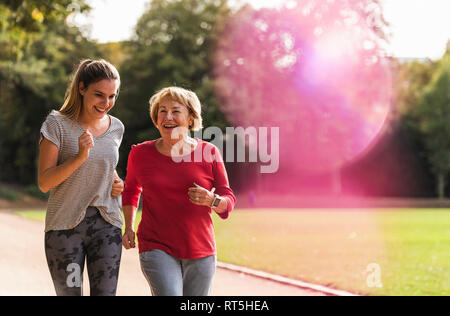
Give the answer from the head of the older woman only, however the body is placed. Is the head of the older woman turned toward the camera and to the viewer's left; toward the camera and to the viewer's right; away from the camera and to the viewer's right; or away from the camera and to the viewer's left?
toward the camera and to the viewer's left

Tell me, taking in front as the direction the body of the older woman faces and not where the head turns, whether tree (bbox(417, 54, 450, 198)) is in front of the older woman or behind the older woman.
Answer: behind

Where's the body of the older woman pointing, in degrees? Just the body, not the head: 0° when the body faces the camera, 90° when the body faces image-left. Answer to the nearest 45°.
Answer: approximately 0°
